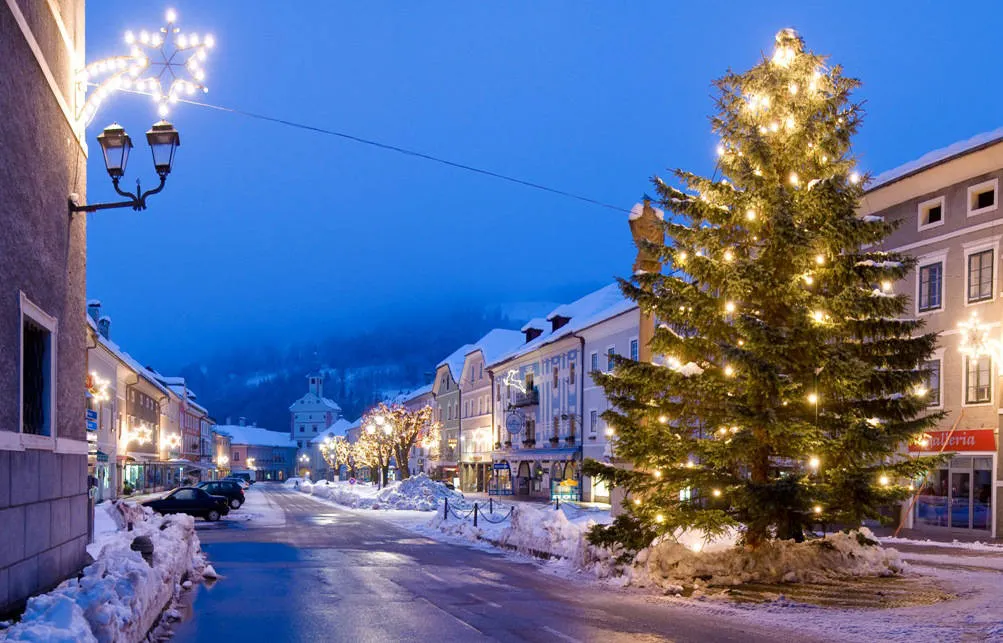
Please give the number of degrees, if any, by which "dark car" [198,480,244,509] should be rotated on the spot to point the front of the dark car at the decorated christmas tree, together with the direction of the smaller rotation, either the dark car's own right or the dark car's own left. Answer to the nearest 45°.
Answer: approximately 90° to the dark car's own left

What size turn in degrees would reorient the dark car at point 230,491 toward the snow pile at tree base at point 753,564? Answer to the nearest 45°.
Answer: approximately 90° to its left

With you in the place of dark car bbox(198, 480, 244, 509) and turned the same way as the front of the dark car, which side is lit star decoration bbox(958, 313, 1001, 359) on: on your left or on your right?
on your left
